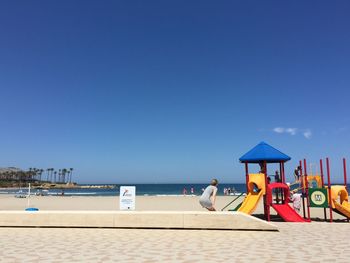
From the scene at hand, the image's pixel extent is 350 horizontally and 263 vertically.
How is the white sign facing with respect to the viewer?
toward the camera

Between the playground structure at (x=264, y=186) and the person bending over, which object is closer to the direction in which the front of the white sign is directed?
the person bending over

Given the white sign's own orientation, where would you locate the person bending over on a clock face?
The person bending over is roughly at 10 o'clock from the white sign.

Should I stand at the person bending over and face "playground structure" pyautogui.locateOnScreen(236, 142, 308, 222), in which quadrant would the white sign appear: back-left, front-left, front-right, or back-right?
back-left

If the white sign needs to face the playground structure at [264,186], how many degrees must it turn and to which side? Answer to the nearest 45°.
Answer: approximately 90° to its left
